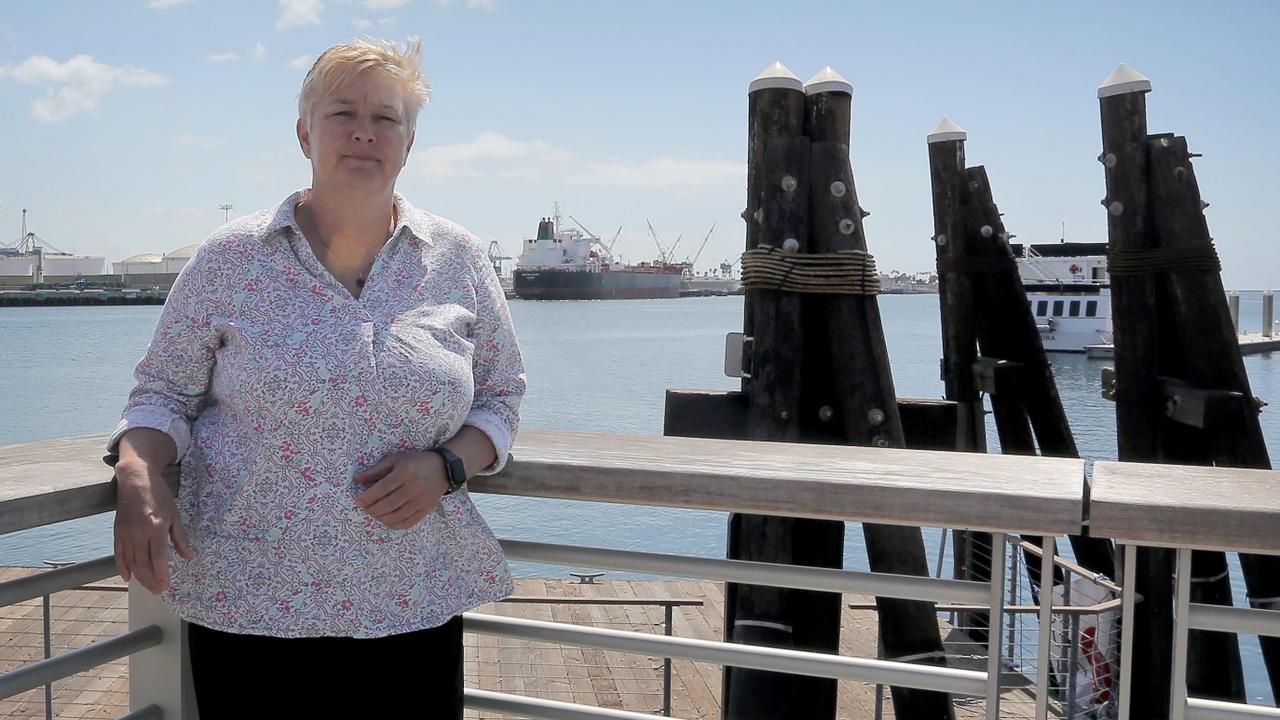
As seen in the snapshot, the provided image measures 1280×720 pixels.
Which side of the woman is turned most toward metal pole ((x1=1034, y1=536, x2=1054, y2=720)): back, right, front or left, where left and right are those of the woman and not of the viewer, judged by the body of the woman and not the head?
left

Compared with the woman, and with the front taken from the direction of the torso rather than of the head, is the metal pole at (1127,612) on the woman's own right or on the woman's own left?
on the woman's own left

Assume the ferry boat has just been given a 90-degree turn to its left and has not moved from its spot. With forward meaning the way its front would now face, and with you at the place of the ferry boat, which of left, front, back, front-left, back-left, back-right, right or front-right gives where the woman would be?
front

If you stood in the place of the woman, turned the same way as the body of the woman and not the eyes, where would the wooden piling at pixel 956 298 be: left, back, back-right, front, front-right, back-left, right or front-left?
back-left

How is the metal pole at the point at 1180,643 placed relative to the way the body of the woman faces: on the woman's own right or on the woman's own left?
on the woman's own left

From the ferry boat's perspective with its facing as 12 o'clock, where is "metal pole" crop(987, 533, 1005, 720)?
The metal pole is roughly at 9 o'clock from the ferry boat.

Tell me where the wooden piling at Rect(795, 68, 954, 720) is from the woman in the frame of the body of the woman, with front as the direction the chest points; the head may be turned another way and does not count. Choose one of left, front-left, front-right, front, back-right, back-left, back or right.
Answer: back-left

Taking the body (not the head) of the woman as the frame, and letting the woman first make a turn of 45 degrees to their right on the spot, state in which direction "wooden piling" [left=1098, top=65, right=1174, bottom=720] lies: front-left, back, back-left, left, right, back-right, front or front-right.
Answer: back

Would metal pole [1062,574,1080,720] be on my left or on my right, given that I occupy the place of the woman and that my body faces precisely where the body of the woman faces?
on my left

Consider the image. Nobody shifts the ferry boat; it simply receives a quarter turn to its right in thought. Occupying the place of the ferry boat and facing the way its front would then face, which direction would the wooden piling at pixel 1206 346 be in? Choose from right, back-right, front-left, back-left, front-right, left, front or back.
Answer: back

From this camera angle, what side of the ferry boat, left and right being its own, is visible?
left
